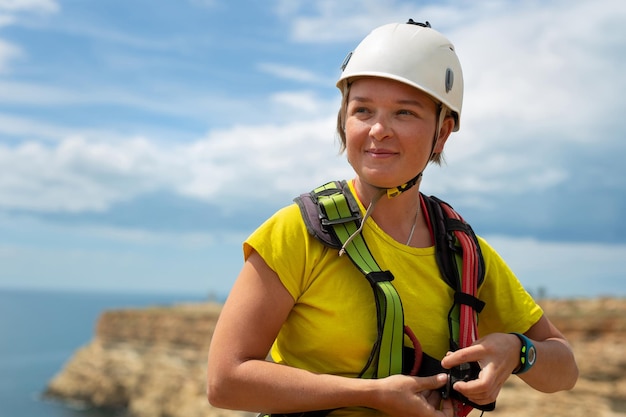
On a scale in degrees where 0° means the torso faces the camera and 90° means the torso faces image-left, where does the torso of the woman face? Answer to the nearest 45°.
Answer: approximately 315°
